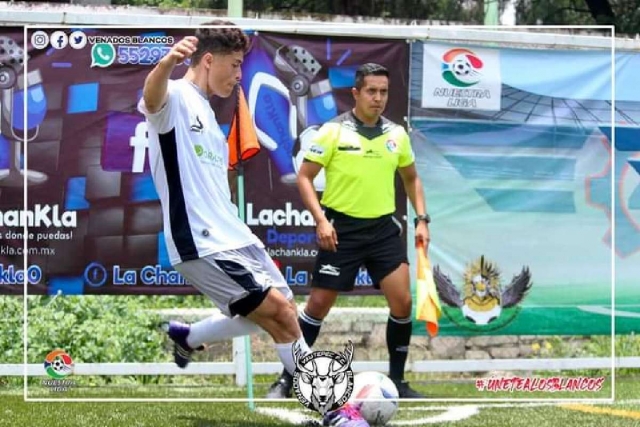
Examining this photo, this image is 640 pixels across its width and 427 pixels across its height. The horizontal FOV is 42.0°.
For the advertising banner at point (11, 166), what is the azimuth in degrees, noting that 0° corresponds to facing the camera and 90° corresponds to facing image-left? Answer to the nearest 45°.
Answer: approximately 0°

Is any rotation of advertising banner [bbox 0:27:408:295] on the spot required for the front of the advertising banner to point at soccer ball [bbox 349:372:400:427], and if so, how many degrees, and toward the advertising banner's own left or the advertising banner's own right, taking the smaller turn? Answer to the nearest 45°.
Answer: approximately 45° to the advertising banner's own left

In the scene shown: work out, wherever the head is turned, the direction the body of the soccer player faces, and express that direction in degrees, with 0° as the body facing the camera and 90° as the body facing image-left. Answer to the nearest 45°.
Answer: approximately 315°

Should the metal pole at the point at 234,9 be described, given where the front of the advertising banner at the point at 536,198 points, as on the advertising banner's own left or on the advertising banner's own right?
on the advertising banner's own right

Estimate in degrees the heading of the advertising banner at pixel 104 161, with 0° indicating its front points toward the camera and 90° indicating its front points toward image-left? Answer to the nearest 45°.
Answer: approximately 0°

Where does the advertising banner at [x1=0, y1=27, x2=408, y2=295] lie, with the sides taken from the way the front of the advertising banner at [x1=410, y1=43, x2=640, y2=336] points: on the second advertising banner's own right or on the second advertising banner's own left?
on the second advertising banner's own right

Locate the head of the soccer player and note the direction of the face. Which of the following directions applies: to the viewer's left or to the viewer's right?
to the viewer's right
